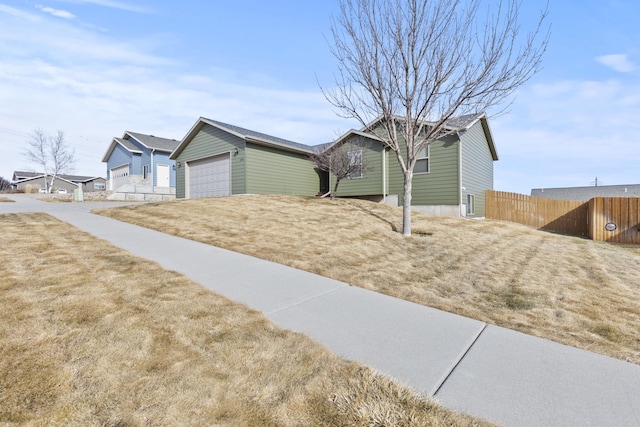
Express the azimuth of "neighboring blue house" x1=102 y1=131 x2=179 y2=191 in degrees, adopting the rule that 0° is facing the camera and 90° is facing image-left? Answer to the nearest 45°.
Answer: approximately 45°

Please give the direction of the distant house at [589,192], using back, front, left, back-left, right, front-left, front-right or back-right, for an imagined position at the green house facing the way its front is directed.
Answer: back

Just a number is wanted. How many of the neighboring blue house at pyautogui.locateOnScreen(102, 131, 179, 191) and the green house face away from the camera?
0
